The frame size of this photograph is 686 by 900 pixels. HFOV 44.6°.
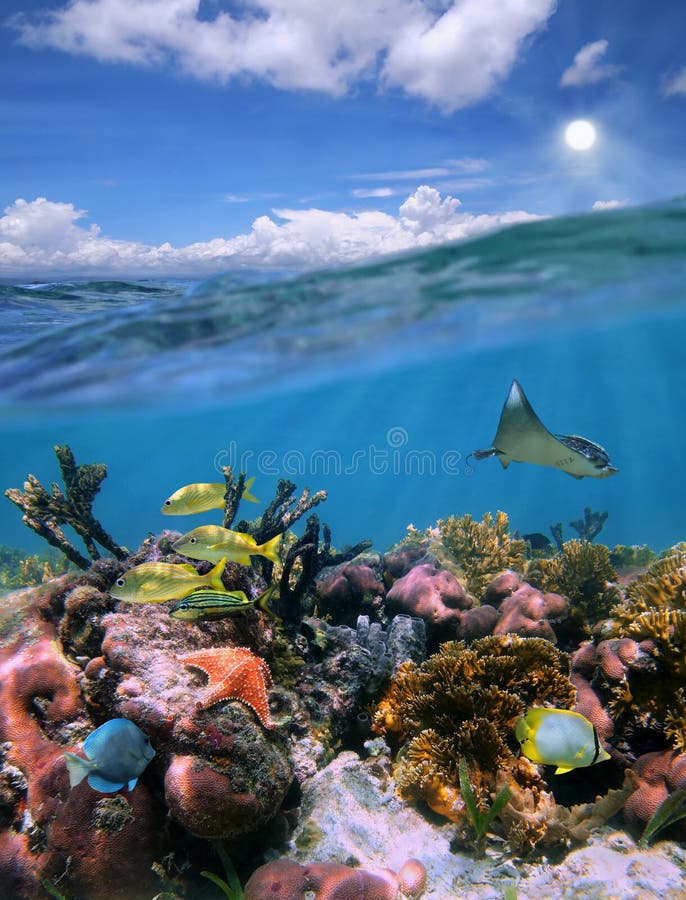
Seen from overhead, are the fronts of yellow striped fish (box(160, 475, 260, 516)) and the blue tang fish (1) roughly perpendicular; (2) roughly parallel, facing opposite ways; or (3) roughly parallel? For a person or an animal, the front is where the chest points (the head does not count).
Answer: roughly parallel, facing opposite ways

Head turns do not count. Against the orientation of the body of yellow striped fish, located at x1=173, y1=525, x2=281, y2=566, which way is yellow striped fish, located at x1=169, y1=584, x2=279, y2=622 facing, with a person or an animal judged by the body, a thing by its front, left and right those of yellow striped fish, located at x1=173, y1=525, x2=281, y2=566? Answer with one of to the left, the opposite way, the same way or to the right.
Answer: the same way

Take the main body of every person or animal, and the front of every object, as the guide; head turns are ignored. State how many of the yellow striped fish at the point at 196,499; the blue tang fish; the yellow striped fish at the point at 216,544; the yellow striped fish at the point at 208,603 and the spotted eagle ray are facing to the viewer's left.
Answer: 3

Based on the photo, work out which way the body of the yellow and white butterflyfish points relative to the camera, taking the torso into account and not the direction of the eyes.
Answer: to the viewer's right

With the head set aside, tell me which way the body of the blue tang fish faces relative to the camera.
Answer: to the viewer's right

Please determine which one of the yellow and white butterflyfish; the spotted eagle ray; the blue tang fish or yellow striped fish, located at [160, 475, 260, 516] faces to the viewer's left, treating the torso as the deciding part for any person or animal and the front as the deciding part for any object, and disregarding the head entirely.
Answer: the yellow striped fish

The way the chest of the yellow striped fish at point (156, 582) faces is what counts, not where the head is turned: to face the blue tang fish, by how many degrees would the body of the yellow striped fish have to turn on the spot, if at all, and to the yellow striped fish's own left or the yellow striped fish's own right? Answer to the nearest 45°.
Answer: approximately 90° to the yellow striped fish's own left

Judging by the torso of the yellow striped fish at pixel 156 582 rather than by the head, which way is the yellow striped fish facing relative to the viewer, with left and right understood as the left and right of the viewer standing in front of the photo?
facing to the left of the viewer

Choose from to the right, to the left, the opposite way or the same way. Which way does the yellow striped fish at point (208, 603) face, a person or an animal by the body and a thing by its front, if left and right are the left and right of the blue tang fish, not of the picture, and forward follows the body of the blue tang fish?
the opposite way

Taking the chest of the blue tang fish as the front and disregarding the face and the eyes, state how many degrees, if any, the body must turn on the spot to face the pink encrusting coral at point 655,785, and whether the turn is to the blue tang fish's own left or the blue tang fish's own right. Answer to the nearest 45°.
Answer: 0° — it already faces it

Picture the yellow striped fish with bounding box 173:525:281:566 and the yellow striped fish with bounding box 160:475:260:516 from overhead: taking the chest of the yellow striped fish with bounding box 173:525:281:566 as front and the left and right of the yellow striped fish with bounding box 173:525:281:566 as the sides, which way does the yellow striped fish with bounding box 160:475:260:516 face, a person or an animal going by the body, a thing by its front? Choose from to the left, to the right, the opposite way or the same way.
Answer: the same way

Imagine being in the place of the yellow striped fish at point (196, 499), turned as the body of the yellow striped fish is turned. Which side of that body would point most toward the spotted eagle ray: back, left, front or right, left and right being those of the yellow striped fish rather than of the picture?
back

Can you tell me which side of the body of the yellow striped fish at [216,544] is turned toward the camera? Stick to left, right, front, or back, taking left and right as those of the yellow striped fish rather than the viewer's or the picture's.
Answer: left

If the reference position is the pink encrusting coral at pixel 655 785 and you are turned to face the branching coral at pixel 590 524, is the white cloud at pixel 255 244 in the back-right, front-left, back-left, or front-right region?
front-left

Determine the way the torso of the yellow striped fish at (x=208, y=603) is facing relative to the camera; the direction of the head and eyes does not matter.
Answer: to the viewer's left

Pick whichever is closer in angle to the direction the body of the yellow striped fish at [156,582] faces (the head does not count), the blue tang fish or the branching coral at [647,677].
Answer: the blue tang fish
